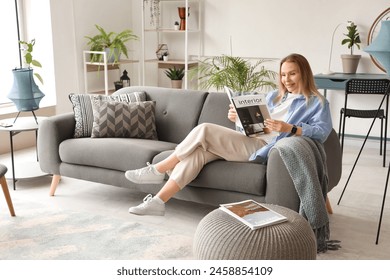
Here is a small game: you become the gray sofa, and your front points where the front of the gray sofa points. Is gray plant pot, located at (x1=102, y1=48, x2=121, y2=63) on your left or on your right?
on your right

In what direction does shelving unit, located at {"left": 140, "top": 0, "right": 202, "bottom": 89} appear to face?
toward the camera

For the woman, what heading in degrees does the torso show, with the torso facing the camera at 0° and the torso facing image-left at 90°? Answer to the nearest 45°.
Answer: approximately 45°

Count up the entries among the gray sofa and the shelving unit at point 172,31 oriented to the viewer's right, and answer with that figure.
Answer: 0

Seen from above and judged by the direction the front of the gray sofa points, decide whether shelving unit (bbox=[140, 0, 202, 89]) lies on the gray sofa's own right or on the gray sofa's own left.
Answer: on the gray sofa's own right

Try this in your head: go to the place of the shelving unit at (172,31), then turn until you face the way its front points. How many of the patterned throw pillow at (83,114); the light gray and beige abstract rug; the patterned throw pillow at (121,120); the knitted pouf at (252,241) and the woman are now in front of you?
5

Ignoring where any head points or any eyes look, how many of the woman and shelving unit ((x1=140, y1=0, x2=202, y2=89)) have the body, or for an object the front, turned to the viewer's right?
0

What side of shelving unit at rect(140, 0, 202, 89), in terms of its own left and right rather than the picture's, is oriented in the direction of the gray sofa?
front

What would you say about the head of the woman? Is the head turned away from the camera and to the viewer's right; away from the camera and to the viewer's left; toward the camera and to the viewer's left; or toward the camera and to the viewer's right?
toward the camera and to the viewer's left

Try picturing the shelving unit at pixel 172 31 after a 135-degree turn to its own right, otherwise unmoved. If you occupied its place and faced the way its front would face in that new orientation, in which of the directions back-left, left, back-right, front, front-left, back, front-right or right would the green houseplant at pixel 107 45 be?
left

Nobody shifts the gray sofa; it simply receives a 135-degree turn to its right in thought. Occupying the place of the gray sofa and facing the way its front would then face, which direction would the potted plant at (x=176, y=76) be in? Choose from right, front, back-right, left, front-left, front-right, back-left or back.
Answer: front

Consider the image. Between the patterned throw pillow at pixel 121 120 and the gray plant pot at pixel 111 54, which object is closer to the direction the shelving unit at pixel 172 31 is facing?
the patterned throw pillow

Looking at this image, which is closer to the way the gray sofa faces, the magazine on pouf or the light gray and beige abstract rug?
the light gray and beige abstract rug

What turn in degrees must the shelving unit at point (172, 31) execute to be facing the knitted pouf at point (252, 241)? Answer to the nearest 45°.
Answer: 0° — it already faces it
